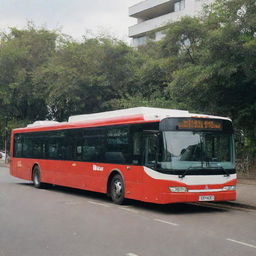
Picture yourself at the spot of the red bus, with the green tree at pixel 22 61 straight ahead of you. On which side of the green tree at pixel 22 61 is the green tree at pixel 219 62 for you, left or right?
right

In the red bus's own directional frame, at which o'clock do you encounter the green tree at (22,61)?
The green tree is roughly at 7 o'clock from the red bus.

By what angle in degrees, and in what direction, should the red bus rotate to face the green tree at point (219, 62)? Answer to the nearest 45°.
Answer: approximately 90° to its left

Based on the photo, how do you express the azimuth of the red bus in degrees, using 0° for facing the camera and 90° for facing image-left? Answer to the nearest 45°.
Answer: approximately 315°
